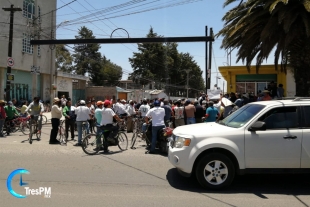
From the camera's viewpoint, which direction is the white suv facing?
to the viewer's left

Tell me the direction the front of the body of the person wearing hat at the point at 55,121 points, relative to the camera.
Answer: to the viewer's right

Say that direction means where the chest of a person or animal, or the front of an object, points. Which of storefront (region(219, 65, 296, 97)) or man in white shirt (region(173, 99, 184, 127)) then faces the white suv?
the storefront

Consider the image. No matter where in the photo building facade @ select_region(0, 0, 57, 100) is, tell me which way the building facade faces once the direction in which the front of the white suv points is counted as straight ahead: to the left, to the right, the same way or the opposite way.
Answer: the opposite way

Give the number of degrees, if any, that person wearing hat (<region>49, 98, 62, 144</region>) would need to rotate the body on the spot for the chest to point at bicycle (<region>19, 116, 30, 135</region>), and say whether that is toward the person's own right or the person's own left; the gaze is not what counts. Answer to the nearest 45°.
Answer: approximately 90° to the person's own left

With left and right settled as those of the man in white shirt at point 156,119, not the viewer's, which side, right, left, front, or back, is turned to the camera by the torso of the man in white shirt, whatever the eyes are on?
back

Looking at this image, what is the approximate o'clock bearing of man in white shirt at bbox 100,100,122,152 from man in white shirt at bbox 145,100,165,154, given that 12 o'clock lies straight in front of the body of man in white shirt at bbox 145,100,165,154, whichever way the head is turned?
man in white shirt at bbox 100,100,122,152 is roughly at 9 o'clock from man in white shirt at bbox 145,100,165,154.

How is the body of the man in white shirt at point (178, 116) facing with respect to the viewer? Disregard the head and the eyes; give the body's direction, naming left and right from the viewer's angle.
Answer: facing away from the viewer
